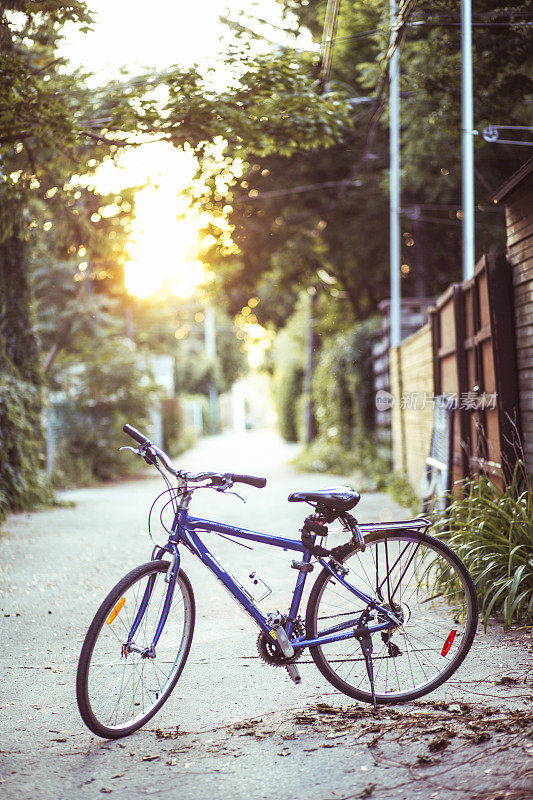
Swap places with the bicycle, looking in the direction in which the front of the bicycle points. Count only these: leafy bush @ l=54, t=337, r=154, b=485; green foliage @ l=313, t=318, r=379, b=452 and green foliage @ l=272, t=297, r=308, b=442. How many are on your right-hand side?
3

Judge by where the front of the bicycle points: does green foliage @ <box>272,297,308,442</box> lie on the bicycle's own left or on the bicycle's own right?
on the bicycle's own right

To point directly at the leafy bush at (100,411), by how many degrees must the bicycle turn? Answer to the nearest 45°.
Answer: approximately 90° to its right

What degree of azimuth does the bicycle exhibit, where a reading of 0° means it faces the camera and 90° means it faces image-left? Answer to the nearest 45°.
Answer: approximately 90°

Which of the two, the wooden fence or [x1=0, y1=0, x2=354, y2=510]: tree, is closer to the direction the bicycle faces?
the tree

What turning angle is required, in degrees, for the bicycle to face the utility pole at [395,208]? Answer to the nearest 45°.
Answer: approximately 90° to its right

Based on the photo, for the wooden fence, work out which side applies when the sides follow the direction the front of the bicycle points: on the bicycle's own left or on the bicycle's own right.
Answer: on the bicycle's own right

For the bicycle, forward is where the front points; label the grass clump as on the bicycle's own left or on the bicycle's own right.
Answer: on the bicycle's own right
